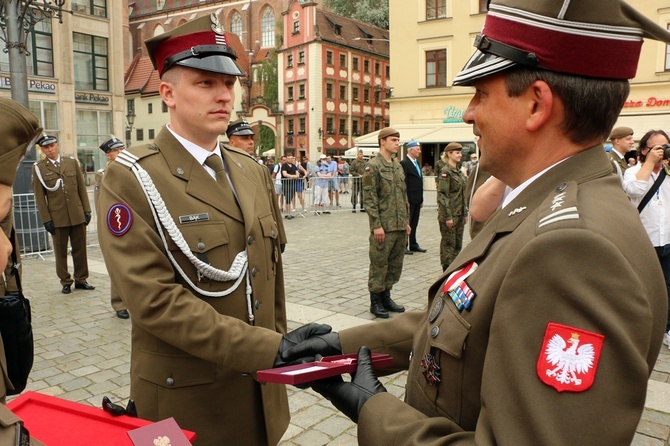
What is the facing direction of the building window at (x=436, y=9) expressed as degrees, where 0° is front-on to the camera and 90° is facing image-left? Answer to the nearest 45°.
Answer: approximately 0°

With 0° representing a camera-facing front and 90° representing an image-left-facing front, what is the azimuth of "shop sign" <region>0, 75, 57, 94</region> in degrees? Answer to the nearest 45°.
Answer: approximately 315°

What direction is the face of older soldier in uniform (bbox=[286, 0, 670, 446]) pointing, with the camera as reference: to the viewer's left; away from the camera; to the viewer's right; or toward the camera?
to the viewer's left

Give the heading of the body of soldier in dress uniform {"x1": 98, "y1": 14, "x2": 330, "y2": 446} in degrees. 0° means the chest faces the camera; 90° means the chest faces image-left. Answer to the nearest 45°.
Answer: approximately 315°

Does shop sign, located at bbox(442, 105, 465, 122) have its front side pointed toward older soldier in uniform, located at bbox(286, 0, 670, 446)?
yes

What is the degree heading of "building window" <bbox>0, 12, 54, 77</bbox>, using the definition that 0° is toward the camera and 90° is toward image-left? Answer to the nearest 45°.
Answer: approximately 315°

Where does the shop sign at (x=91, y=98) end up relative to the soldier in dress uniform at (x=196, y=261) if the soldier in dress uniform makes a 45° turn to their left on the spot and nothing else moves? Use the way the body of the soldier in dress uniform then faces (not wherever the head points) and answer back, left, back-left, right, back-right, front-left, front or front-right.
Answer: left

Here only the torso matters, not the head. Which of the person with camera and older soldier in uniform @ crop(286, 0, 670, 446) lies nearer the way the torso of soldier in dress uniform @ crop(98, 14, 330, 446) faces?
the older soldier in uniform

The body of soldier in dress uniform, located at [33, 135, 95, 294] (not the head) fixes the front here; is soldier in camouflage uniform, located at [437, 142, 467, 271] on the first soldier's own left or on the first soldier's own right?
on the first soldier's own left

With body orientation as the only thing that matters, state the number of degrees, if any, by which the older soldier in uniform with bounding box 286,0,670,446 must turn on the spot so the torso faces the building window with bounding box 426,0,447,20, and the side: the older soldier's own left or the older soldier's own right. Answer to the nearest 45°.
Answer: approximately 90° to the older soldier's own right

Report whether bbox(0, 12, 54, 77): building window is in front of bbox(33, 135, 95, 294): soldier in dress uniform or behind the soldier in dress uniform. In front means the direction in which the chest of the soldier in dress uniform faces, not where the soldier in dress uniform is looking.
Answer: behind

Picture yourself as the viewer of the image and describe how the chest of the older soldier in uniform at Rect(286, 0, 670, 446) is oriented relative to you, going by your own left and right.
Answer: facing to the left of the viewer
